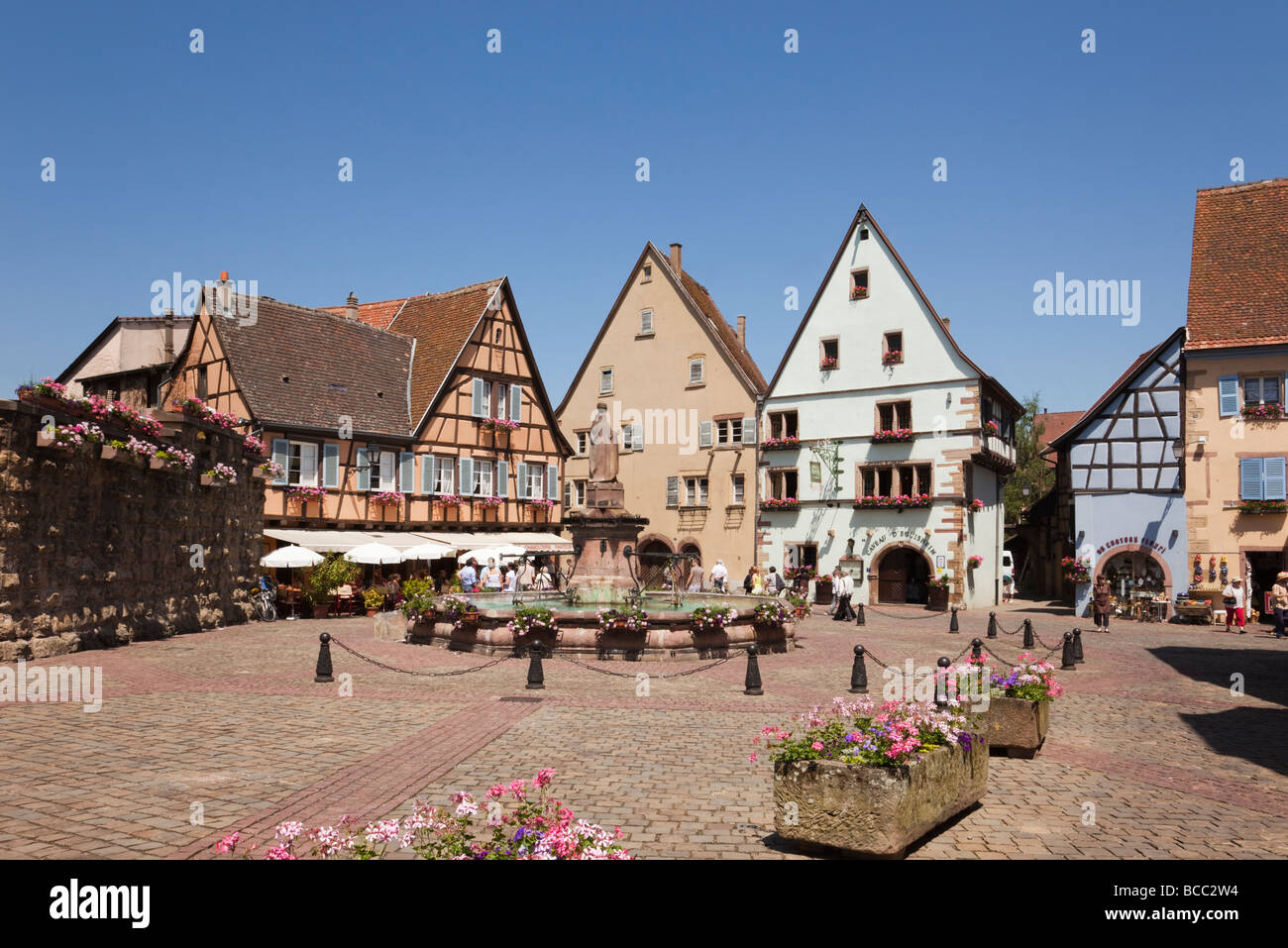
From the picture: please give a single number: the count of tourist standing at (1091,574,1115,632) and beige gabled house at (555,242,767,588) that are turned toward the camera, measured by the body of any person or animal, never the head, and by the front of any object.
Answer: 2

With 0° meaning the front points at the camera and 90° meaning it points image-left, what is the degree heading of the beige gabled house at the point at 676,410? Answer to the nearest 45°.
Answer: approximately 0°

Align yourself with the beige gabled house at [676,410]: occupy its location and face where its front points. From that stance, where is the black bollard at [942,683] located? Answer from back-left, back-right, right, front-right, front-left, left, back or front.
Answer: front

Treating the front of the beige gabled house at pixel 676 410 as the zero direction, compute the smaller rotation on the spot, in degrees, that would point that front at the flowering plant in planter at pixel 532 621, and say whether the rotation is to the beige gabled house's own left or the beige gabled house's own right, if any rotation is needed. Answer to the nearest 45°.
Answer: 0° — it already faces it

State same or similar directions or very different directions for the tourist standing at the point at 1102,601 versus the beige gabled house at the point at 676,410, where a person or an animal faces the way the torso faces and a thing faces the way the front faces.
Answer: same or similar directions

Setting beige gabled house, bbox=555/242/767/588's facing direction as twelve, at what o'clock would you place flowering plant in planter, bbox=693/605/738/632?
The flowering plant in planter is roughly at 12 o'clock from the beige gabled house.

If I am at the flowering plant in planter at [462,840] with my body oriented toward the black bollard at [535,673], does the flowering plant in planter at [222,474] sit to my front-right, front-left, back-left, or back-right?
front-left

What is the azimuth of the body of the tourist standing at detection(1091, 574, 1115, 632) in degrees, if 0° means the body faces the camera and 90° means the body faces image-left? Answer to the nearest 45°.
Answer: approximately 0°

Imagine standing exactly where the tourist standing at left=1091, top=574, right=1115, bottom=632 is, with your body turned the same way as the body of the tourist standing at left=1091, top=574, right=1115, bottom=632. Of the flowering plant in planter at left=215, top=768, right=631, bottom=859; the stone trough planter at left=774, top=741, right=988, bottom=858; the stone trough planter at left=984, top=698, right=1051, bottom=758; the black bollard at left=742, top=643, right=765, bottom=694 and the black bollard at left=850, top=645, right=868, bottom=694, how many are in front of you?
5

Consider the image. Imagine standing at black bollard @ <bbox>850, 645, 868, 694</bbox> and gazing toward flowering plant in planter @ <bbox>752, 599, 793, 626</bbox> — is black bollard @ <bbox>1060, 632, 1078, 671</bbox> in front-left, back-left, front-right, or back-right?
front-right

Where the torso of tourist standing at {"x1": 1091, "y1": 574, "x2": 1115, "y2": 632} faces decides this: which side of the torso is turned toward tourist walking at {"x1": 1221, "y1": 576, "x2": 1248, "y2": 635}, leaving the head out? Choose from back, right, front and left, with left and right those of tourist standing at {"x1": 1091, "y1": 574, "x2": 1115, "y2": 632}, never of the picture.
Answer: left

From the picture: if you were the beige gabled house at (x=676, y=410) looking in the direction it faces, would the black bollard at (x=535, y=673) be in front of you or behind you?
in front

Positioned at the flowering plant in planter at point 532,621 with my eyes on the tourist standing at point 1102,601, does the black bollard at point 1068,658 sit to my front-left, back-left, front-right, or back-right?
front-right

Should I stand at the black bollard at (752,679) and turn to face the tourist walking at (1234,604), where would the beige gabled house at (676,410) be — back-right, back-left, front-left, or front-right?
front-left

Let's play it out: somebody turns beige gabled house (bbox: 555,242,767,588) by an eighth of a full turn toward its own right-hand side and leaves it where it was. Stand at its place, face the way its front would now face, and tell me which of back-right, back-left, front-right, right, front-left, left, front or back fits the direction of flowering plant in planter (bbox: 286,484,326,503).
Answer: front

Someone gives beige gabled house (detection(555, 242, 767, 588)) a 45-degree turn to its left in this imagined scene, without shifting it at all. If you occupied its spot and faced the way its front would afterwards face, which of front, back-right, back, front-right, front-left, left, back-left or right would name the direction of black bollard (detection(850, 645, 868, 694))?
front-right

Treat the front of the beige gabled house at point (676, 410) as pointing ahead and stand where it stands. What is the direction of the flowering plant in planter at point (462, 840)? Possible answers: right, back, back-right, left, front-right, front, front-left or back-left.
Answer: front
